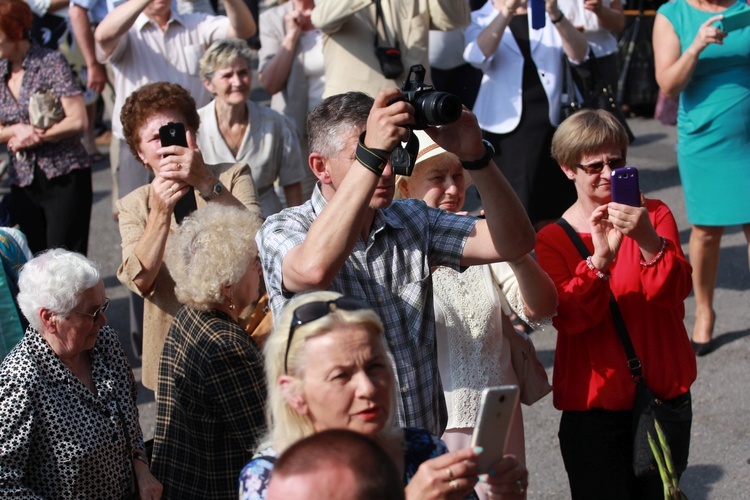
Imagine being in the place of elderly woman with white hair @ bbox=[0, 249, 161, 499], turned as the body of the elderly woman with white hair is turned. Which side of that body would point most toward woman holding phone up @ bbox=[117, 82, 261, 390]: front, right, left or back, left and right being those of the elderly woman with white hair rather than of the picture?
left

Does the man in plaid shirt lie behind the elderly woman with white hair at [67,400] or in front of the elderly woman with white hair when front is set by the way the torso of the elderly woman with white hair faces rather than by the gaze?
in front

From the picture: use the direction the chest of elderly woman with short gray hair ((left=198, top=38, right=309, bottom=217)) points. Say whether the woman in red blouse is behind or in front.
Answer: in front

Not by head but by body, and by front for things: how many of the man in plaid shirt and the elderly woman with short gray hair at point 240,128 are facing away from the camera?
0

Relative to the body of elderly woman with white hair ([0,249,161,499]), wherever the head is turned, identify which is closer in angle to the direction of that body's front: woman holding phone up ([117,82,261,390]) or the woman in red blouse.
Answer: the woman in red blouse

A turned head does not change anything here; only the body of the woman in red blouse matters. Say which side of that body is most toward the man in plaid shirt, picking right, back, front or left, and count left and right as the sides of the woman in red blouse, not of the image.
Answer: right

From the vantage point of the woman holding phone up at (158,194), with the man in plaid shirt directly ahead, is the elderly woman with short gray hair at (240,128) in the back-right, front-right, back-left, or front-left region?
back-left

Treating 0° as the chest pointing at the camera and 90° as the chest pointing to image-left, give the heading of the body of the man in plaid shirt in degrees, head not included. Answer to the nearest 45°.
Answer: approximately 315°

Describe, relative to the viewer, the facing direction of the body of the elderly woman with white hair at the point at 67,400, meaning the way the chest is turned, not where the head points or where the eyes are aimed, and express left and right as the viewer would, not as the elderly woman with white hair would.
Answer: facing the viewer and to the right of the viewer

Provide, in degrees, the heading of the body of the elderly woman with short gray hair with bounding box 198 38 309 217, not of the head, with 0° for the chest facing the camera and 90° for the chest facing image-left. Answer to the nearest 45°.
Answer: approximately 0°

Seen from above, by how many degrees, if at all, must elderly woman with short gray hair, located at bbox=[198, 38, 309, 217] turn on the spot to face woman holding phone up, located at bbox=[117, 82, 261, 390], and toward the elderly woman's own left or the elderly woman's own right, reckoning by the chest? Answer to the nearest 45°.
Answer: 0° — they already face them
